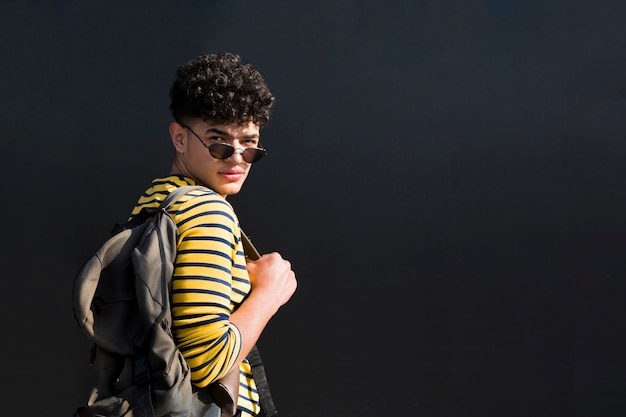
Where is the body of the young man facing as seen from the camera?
to the viewer's right
